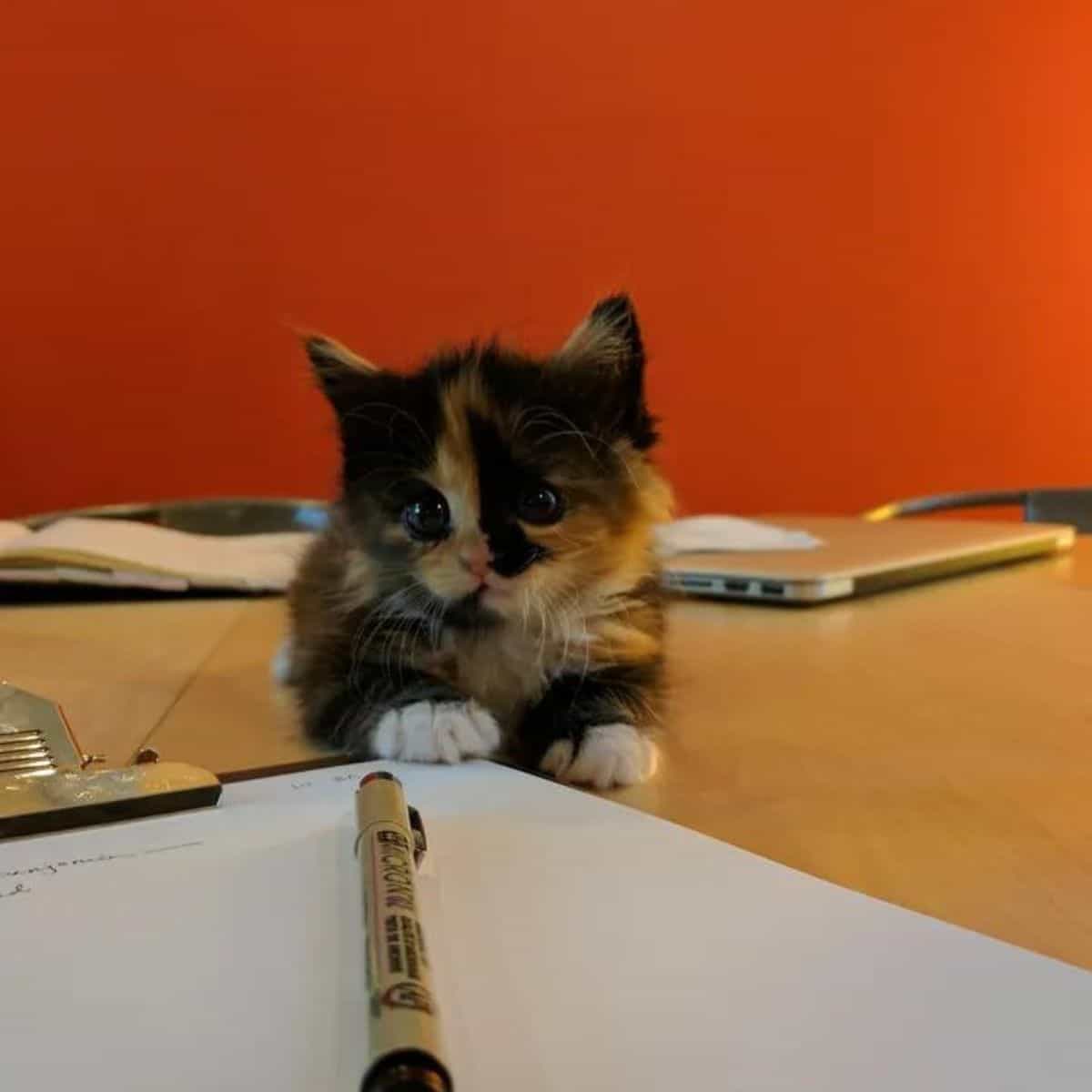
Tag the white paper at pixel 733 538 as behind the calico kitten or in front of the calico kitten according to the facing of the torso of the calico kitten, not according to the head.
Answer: behind

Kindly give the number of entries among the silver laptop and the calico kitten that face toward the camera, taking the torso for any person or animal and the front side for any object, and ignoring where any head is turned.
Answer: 1

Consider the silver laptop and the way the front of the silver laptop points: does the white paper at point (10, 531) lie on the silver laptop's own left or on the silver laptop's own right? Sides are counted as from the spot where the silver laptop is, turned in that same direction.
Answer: on the silver laptop's own left

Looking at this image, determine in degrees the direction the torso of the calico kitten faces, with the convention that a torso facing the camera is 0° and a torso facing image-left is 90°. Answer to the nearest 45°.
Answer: approximately 0°

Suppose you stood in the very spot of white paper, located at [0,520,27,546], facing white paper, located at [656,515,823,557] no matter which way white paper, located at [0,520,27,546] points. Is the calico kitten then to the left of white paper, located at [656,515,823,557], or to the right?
right

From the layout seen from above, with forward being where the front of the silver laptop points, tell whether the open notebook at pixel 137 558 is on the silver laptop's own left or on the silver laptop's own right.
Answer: on the silver laptop's own left
